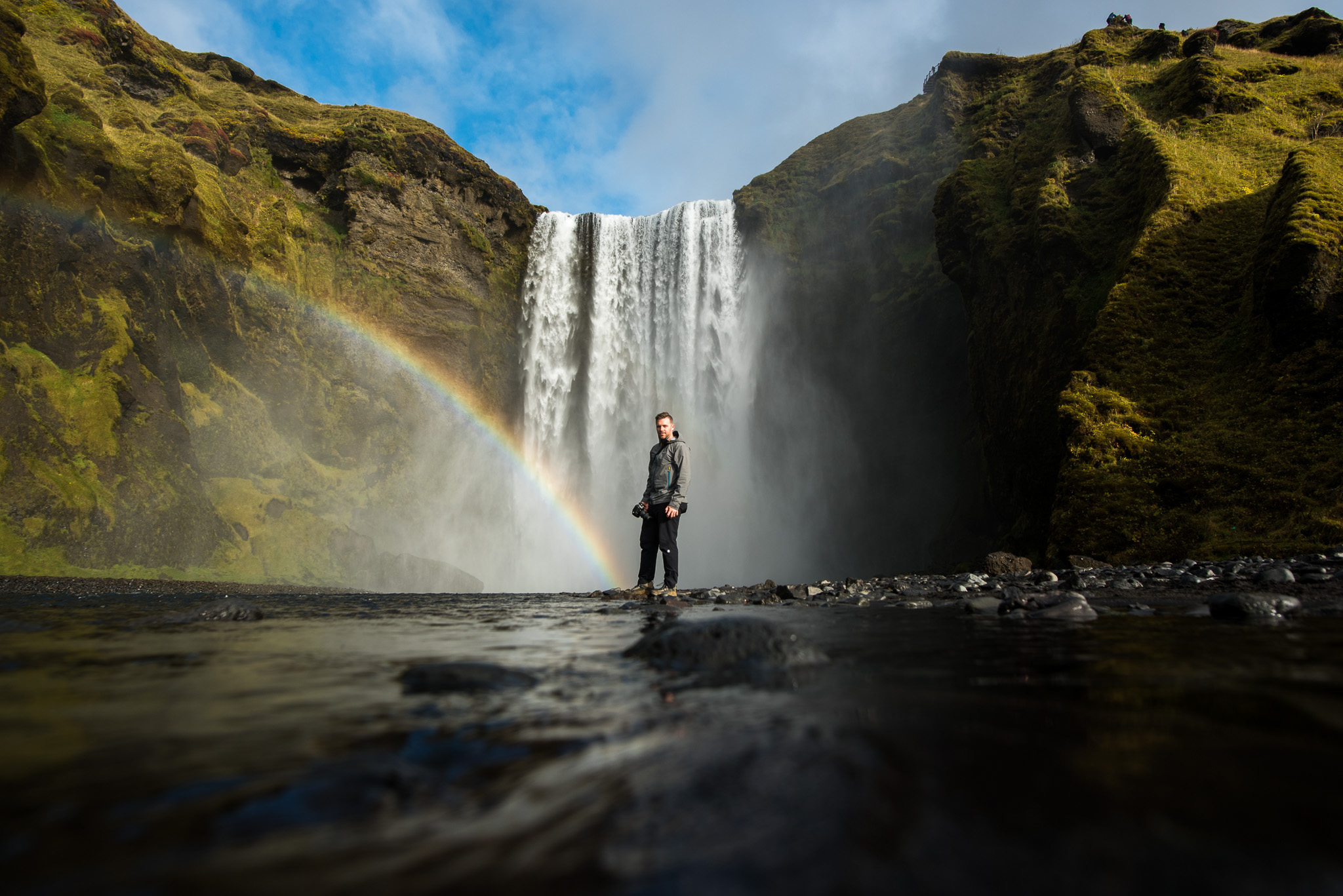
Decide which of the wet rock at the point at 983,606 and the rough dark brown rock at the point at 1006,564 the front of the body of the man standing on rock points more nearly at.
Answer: the wet rock

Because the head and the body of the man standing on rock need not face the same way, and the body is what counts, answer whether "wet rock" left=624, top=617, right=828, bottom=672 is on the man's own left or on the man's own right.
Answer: on the man's own left

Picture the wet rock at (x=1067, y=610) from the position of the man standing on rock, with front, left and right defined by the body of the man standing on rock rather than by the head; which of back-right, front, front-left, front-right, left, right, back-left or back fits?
left

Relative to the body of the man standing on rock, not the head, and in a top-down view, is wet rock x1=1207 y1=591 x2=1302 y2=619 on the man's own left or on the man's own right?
on the man's own left

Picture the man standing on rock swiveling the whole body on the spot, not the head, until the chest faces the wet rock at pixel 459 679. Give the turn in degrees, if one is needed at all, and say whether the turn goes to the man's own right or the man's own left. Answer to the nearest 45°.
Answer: approximately 45° to the man's own left

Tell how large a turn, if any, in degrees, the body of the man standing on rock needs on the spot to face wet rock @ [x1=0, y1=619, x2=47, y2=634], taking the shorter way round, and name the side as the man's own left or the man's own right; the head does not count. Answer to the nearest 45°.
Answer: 0° — they already face it

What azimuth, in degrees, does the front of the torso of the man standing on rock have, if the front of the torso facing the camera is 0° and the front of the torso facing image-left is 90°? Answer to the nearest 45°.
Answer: approximately 45°
